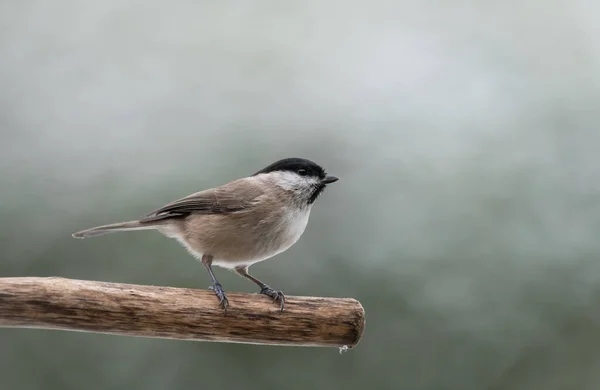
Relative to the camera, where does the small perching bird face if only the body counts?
to the viewer's right
